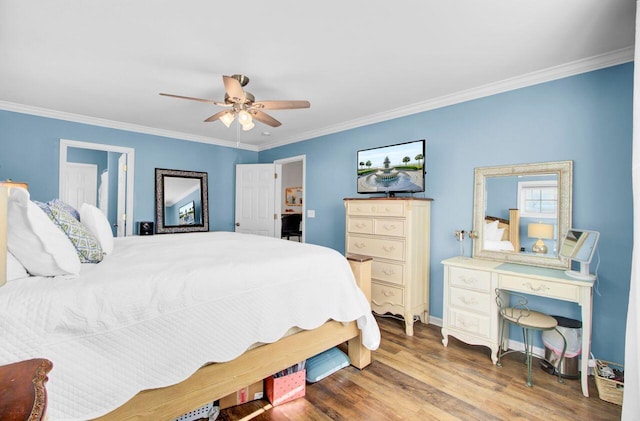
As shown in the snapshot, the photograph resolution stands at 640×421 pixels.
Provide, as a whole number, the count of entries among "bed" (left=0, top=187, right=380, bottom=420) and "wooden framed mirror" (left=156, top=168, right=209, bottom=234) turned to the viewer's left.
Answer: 0

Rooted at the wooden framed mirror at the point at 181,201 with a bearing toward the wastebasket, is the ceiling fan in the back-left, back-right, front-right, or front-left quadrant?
front-right

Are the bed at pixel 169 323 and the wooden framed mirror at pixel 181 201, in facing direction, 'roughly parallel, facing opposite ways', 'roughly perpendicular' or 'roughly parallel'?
roughly perpendicular

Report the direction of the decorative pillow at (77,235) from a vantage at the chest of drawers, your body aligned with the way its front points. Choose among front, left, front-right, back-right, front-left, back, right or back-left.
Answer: front

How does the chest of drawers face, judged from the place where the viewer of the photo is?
facing the viewer and to the left of the viewer

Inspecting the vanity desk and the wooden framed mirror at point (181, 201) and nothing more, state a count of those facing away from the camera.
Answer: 0

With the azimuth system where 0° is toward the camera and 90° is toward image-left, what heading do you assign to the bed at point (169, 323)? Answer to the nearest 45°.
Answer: approximately 225°

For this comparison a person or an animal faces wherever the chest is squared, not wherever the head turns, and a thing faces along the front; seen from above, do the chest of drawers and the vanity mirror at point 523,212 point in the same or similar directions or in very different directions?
same or similar directions

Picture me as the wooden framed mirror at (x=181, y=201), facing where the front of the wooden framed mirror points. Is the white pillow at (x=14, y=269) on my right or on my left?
on my right

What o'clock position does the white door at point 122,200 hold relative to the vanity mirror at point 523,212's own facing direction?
The white door is roughly at 1 o'clock from the vanity mirror.

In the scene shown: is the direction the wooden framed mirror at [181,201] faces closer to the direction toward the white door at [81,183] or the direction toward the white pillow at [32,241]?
the white pillow

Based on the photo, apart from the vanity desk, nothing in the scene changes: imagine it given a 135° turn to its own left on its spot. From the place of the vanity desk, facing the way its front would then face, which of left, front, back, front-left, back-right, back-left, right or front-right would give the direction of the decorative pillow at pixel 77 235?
back-right

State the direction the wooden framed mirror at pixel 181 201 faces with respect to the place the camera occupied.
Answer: facing the viewer and to the right of the viewer

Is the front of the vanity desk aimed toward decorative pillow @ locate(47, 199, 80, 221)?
yes

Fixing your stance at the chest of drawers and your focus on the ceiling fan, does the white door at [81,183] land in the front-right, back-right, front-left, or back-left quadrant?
front-right

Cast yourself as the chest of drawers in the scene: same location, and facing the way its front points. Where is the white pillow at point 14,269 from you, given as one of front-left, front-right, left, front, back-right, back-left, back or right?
front

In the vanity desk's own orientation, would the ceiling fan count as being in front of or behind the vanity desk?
in front
